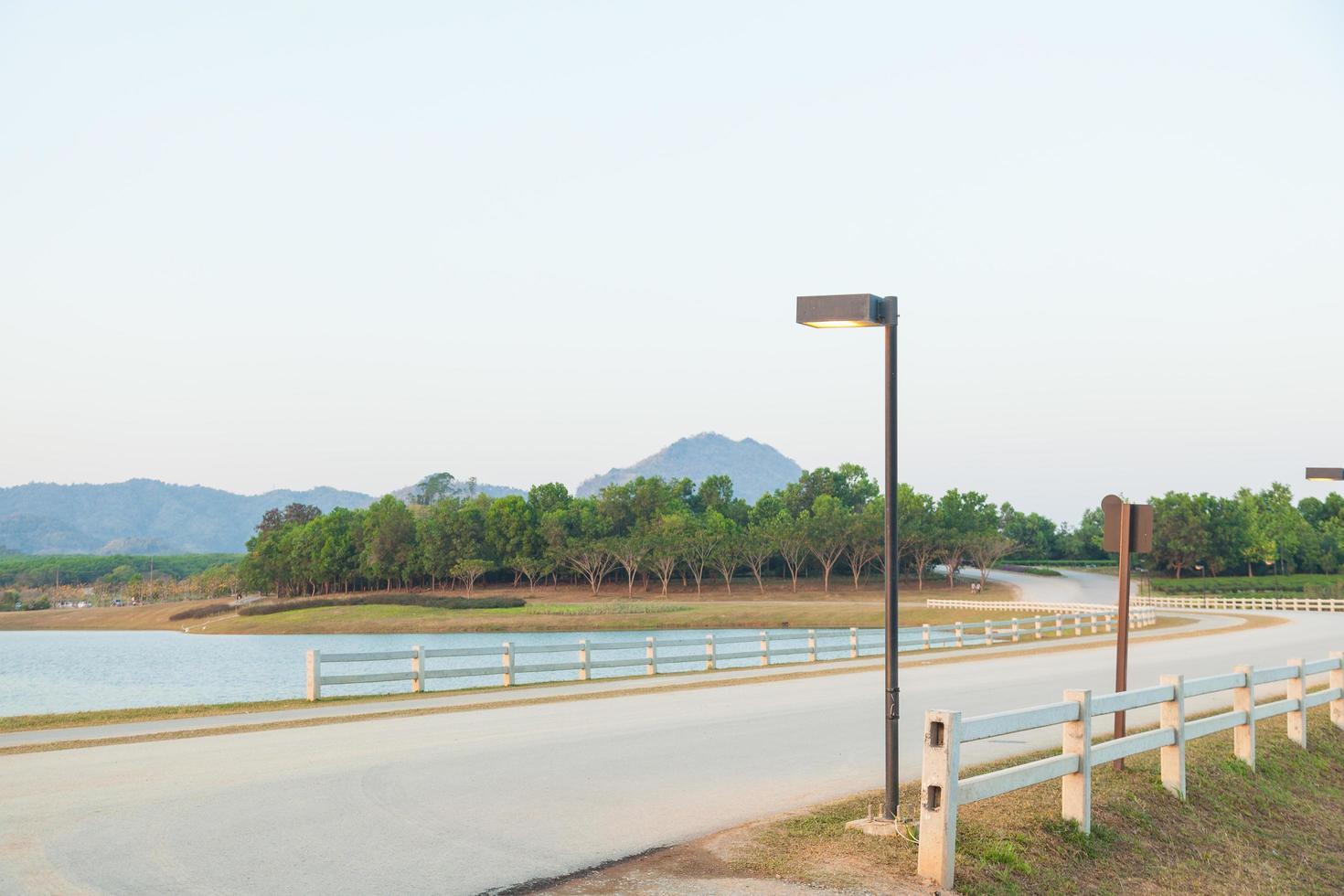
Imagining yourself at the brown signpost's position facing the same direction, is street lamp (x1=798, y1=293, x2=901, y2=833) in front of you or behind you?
behind

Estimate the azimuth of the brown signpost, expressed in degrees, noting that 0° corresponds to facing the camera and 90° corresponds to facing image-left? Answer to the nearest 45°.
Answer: approximately 180°
